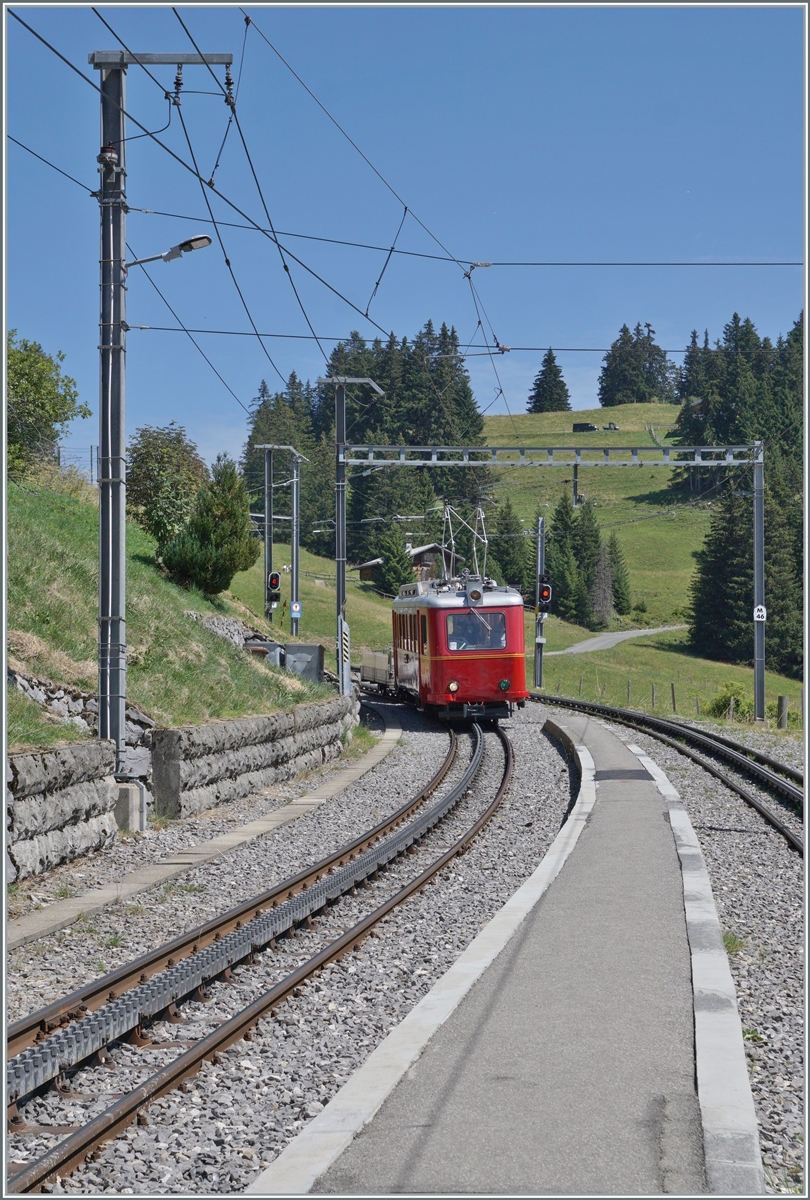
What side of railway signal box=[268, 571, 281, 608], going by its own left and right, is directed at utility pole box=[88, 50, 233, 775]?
front

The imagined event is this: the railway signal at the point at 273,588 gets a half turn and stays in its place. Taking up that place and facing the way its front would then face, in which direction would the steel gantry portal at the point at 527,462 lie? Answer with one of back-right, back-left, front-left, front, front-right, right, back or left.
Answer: back-right

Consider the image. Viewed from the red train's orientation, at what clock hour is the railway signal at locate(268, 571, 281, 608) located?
The railway signal is roughly at 5 o'clock from the red train.

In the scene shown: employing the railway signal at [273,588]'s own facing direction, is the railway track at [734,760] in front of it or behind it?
in front

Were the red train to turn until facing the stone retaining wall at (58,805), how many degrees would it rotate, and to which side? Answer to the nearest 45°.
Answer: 0° — it already faces it

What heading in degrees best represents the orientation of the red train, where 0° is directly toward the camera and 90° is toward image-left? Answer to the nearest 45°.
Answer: approximately 0°

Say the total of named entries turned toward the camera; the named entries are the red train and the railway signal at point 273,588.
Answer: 2

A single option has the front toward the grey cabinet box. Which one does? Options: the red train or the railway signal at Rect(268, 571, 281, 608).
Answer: the railway signal

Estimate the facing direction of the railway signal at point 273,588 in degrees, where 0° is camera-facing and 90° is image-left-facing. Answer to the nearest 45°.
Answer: approximately 0°

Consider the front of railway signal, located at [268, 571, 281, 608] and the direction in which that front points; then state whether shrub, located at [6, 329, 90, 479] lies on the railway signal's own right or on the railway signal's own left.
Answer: on the railway signal's own right

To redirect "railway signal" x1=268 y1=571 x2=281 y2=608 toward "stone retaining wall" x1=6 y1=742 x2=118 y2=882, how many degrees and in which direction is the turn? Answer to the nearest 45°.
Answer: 0° — it already faces it
